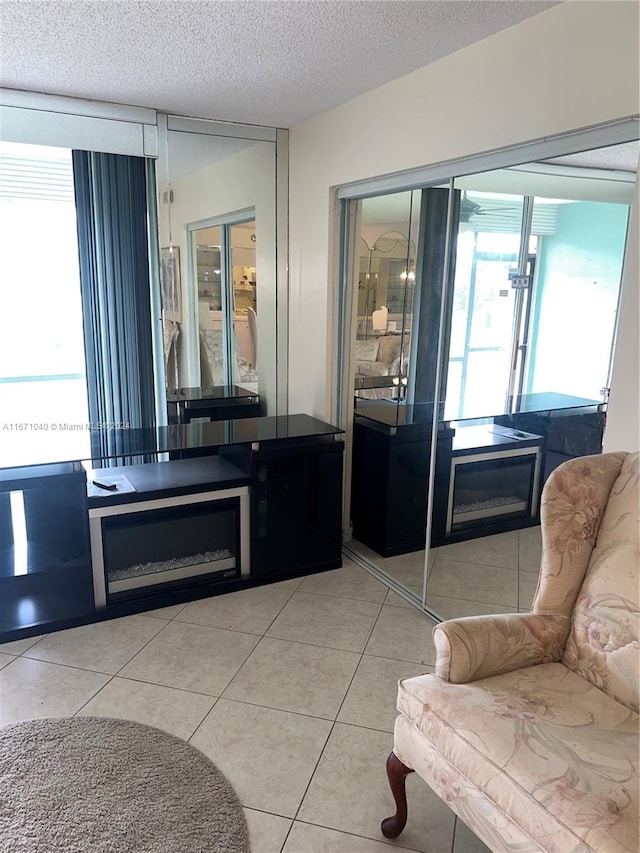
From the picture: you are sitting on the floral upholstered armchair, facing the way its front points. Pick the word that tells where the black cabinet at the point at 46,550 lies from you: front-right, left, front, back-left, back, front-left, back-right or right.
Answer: front-right

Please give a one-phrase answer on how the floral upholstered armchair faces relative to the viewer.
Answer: facing the viewer and to the left of the viewer

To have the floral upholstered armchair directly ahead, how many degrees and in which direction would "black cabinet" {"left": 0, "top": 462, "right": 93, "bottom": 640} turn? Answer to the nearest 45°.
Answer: approximately 45° to its left

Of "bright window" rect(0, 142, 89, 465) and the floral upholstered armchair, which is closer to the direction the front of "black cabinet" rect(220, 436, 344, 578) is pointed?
the floral upholstered armchair

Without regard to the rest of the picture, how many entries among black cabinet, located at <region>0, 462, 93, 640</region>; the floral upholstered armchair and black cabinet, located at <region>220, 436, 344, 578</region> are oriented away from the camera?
0

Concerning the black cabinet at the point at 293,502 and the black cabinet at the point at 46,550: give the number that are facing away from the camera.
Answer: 0

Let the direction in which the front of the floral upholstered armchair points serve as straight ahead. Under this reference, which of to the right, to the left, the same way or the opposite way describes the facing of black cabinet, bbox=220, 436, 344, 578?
to the left

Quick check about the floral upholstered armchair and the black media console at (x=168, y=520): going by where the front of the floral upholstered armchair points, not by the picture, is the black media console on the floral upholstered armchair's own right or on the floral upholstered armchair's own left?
on the floral upholstered armchair's own right

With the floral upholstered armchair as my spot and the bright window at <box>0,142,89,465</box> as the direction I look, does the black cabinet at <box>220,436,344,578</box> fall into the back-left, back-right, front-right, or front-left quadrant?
front-right

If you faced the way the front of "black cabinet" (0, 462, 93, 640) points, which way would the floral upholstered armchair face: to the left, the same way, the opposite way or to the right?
to the right

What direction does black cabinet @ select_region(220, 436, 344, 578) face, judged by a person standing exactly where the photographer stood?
facing the viewer and to the right of the viewer

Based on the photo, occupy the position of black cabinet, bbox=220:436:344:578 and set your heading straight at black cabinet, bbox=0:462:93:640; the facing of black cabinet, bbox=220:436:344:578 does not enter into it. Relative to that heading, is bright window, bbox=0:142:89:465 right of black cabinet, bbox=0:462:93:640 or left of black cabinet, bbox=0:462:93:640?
right

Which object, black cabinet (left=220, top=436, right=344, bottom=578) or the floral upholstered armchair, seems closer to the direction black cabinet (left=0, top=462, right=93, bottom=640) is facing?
the floral upholstered armchair

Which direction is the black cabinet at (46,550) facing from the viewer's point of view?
toward the camera

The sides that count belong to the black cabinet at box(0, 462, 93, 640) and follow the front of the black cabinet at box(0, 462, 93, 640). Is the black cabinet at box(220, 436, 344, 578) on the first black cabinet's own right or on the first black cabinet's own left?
on the first black cabinet's own left

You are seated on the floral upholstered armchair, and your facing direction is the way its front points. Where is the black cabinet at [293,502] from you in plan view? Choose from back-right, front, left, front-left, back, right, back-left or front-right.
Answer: right

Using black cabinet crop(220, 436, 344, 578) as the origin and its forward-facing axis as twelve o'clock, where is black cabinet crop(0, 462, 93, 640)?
black cabinet crop(0, 462, 93, 640) is roughly at 4 o'clock from black cabinet crop(220, 436, 344, 578).
